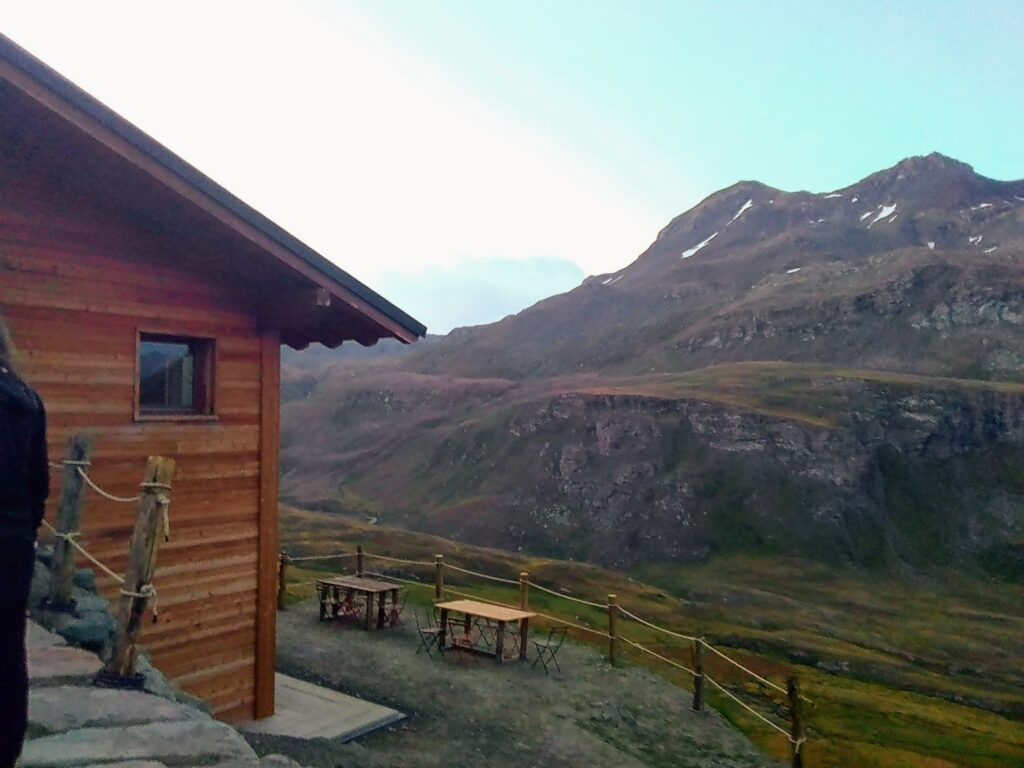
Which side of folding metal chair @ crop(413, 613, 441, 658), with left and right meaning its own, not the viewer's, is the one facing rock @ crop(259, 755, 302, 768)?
right

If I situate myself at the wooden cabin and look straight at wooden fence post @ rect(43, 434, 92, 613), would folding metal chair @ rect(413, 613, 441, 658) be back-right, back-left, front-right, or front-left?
back-left

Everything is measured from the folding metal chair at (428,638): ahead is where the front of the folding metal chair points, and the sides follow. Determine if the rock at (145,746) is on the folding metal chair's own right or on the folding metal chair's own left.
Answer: on the folding metal chair's own right

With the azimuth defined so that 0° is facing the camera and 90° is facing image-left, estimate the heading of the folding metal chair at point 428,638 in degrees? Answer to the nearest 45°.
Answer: approximately 270°

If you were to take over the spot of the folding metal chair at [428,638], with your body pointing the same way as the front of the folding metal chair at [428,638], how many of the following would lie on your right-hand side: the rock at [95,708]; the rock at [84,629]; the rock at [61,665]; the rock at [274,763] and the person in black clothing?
5

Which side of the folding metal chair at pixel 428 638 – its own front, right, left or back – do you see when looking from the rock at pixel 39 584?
right

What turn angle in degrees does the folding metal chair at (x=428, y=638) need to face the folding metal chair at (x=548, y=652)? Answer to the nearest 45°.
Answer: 0° — it already faces it

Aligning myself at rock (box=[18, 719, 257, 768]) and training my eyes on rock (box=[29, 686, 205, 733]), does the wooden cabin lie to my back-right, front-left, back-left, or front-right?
front-right

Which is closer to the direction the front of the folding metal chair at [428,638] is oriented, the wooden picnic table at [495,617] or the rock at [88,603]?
the wooden picnic table

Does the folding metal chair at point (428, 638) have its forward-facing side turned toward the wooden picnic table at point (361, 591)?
no

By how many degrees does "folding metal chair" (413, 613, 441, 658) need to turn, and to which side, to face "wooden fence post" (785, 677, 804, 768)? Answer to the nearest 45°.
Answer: approximately 45° to its right

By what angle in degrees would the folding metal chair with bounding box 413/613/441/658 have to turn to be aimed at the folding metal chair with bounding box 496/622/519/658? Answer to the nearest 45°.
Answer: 0° — it already faces it
